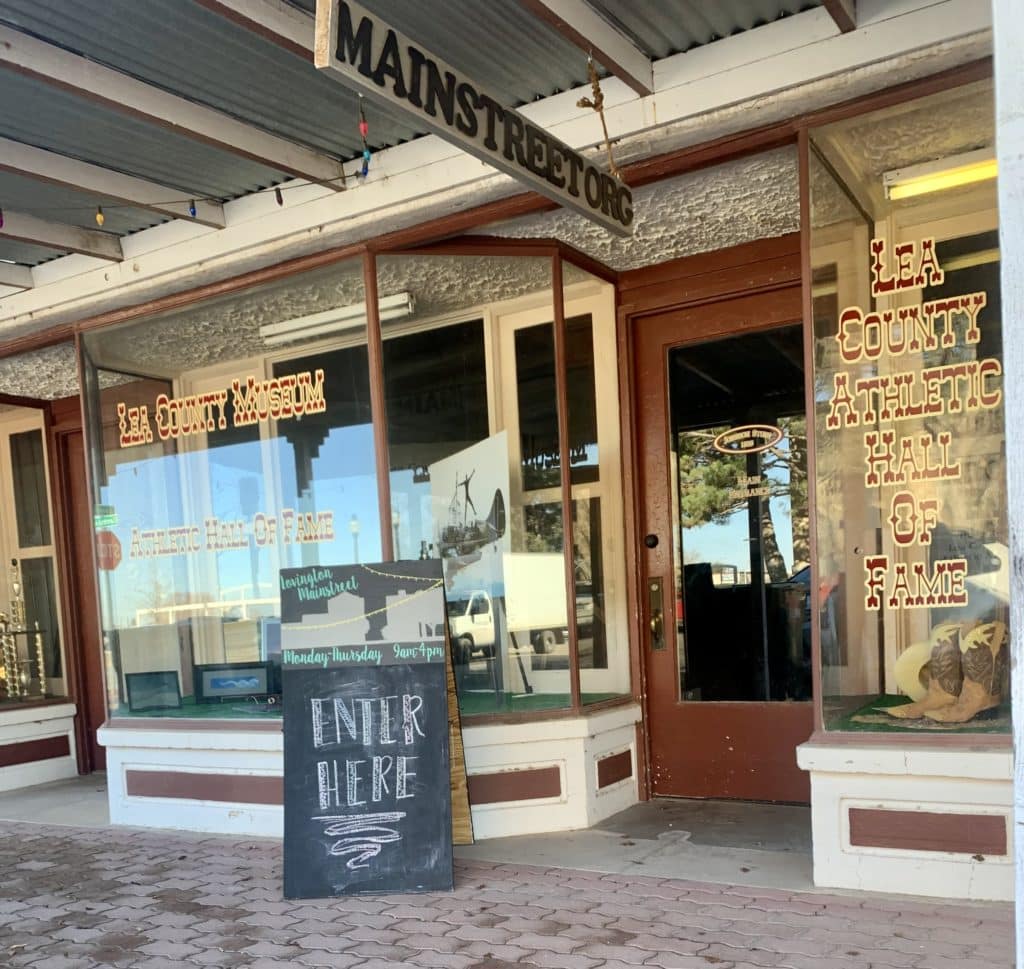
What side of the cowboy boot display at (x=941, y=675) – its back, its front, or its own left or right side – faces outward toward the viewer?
left

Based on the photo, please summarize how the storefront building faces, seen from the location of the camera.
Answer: facing the viewer and to the left of the viewer

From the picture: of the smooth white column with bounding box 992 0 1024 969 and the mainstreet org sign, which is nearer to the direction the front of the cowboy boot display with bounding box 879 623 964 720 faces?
the mainstreet org sign

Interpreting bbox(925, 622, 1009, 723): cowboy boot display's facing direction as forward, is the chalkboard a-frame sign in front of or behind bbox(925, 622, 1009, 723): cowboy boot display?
in front

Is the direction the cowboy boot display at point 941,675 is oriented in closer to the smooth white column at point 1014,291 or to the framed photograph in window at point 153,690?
the framed photograph in window

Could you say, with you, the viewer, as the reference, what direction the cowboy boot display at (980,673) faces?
facing to the left of the viewer

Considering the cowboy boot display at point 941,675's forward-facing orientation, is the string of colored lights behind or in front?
in front

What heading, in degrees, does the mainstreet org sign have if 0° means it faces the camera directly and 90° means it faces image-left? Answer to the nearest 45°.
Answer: approximately 315°

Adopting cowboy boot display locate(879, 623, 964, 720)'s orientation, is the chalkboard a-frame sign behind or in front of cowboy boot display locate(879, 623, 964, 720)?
in front

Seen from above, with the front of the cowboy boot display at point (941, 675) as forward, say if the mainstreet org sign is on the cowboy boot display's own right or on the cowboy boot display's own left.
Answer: on the cowboy boot display's own left
